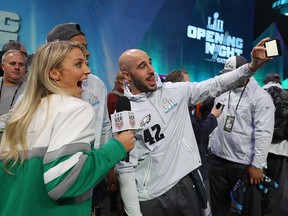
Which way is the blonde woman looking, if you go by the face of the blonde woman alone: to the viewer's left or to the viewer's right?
to the viewer's right

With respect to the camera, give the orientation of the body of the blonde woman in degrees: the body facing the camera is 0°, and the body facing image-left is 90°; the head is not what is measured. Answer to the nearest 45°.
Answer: approximately 225°
